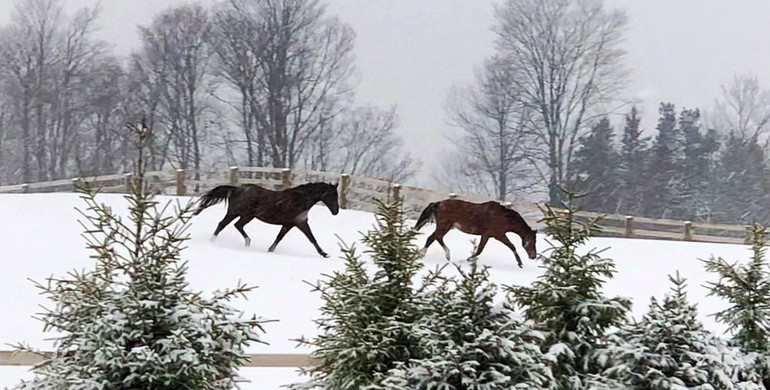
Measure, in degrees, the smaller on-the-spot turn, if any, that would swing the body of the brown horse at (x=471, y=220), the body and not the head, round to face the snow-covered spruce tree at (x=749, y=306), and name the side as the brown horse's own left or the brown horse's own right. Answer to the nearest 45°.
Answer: approximately 90° to the brown horse's own right

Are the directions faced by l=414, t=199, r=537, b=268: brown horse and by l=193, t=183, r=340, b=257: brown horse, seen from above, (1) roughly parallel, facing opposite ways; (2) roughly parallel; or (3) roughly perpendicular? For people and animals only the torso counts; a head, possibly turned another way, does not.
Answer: roughly parallel

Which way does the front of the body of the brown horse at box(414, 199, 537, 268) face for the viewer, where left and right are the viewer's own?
facing to the right of the viewer

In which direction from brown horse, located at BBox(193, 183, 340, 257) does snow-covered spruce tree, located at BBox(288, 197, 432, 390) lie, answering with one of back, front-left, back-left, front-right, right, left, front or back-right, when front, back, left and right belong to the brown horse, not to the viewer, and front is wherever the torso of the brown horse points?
right

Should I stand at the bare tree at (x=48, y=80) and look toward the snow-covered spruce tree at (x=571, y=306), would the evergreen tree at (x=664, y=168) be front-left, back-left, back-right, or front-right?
front-left

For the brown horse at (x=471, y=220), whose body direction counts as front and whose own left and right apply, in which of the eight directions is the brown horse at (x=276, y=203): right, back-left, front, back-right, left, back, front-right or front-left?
back

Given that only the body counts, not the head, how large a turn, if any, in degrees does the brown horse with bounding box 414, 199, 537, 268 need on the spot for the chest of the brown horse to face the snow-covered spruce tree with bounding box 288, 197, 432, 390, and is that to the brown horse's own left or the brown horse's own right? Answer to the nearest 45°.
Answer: approximately 90° to the brown horse's own right

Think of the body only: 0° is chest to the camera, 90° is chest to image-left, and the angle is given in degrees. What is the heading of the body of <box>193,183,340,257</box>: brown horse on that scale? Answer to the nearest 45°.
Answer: approximately 270°

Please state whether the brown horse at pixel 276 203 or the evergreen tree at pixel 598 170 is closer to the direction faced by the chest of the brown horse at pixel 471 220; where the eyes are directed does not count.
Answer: the evergreen tree

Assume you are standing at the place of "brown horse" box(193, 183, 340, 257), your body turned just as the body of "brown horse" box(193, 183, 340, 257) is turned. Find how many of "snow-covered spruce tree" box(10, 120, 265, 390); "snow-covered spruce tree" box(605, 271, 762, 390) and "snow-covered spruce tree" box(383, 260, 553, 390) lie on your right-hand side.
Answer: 3

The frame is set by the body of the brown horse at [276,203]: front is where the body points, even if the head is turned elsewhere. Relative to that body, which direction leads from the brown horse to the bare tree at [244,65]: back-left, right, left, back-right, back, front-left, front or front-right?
left

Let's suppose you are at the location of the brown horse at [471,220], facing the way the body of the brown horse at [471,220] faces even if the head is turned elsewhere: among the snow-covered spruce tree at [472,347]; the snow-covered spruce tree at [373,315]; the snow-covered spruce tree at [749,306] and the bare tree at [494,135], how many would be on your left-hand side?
1

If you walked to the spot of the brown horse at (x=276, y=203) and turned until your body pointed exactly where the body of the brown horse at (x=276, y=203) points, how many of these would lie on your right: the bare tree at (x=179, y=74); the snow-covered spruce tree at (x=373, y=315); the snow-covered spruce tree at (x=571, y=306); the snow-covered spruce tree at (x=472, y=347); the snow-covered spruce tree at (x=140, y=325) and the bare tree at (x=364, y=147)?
4
